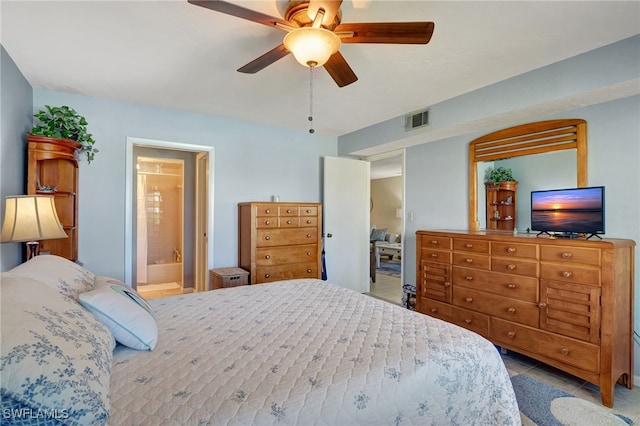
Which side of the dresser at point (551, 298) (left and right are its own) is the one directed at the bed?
front

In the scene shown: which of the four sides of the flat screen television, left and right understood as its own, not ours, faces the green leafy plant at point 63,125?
front

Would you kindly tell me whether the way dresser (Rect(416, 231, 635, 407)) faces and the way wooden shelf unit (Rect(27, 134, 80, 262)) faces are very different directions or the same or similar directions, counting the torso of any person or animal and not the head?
very different directions

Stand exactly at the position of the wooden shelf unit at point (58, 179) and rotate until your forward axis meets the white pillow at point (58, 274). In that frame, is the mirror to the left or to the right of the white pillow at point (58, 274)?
left

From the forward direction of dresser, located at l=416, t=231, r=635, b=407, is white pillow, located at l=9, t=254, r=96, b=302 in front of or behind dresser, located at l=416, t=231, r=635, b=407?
in front

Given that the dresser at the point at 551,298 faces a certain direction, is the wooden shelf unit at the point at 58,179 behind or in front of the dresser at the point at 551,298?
in front

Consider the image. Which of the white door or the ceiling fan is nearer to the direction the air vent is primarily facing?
the ceiling fan

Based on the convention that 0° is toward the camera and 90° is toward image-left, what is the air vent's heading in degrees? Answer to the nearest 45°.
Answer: approximately 45°

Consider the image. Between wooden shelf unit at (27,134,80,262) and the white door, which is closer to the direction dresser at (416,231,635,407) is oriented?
the wooden shelf unit
